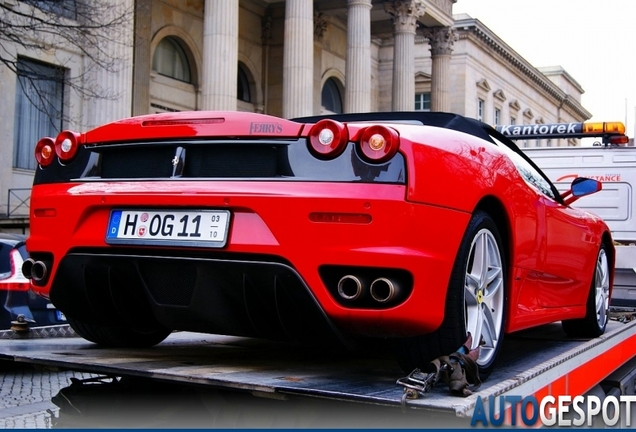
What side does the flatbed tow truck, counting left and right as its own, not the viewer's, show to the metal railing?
left

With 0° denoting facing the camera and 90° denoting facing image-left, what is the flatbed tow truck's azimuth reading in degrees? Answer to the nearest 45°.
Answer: approximately 225°

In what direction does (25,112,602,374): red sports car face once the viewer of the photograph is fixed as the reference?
facing away from the viewer and to the right of the viewer

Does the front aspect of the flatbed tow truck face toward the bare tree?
no

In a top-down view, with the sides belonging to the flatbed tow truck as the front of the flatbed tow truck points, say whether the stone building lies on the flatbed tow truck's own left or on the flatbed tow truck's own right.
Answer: on the flatbed tow truck's own left

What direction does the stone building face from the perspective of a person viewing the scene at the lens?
facing the viewer and to the right of the viewer

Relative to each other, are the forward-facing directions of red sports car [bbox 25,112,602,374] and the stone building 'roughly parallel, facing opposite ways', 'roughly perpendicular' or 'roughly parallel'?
roughly perpendicular

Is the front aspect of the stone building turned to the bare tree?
no

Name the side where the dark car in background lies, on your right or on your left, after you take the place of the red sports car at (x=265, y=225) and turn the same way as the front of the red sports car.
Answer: on your left

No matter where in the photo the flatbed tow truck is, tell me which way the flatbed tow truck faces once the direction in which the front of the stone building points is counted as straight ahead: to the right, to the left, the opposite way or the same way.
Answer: to the left

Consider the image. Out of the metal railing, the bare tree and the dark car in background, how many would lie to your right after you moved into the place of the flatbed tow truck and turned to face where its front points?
0

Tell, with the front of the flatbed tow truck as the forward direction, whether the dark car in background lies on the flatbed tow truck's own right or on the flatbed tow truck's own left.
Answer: on the flatbed tow truck's own left

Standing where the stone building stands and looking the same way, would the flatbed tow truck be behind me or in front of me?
in front

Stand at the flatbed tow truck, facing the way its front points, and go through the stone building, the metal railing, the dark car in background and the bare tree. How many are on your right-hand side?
0
